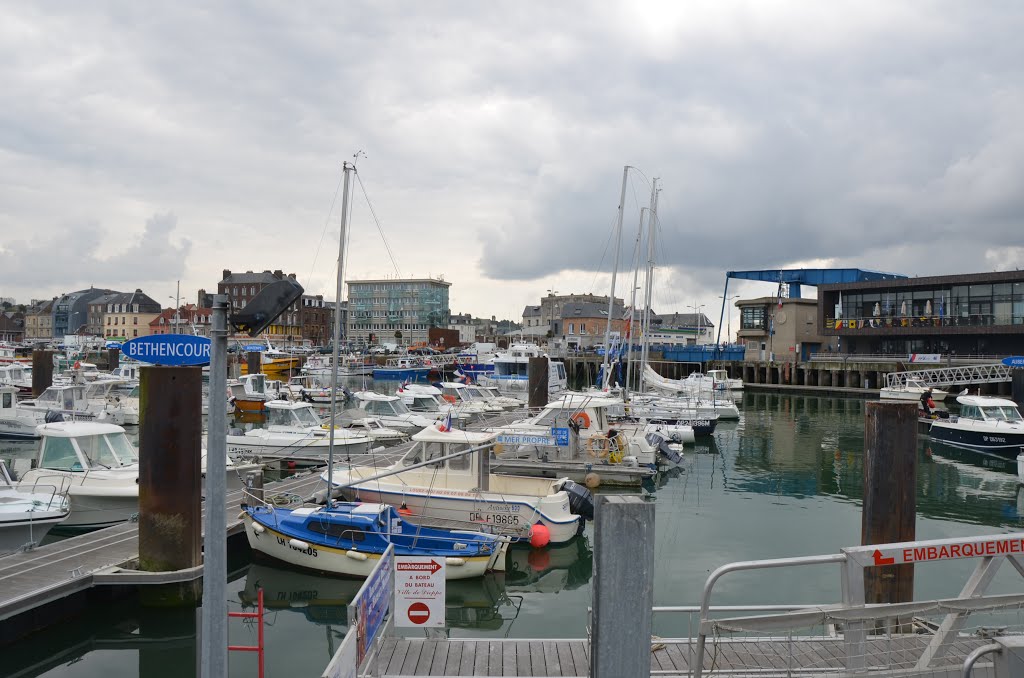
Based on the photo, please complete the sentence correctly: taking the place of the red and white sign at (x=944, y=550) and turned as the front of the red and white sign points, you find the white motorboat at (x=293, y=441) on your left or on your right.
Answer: on your right

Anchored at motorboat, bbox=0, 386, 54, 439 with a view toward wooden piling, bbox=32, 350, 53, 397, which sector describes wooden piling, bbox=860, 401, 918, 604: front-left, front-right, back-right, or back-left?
back-right

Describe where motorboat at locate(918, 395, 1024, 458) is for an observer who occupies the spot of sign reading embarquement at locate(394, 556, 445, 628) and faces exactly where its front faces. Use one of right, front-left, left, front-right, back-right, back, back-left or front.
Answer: back-left

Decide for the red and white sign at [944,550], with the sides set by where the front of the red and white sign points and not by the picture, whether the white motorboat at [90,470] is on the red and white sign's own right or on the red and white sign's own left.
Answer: on the red and white sign's own right

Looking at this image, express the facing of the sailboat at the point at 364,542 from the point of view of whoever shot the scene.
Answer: facing to the left of the viewer
